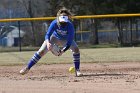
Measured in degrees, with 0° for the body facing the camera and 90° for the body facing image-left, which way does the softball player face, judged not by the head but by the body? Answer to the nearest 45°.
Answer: approximately 0°

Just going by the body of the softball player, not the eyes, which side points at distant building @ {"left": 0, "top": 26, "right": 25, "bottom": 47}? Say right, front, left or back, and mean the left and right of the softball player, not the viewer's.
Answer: back
